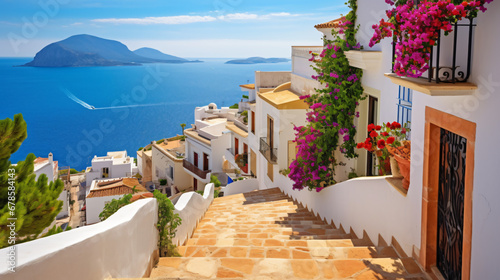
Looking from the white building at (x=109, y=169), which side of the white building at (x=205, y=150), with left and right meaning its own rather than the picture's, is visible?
right
